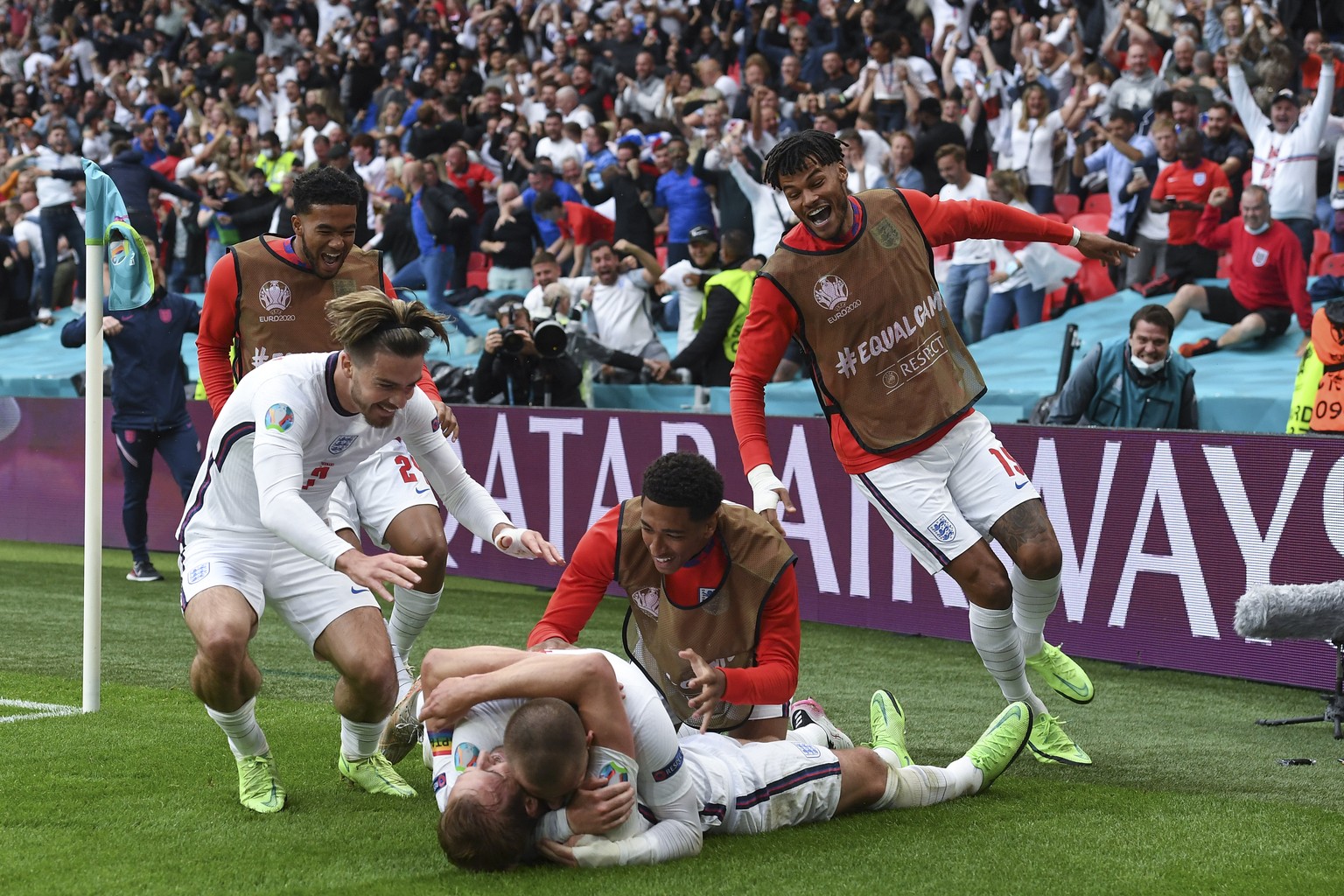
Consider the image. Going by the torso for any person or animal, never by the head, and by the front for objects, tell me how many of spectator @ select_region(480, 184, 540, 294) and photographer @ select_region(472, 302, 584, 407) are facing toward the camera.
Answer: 2

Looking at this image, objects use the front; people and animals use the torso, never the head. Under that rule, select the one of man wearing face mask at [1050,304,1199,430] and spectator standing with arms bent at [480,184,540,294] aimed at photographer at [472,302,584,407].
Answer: the spectator standing with arms bent

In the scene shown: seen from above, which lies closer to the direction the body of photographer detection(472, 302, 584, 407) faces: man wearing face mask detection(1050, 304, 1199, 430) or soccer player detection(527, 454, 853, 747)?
the soccer player

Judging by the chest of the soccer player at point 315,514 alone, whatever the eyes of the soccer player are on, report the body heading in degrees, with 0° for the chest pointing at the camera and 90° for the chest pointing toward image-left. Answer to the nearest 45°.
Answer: approximately 315°

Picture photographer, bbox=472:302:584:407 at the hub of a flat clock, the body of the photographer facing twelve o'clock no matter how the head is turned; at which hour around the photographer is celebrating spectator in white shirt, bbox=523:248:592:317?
The celebrating spectator in white shirt is roughly at 6 o'clock from the photographer.

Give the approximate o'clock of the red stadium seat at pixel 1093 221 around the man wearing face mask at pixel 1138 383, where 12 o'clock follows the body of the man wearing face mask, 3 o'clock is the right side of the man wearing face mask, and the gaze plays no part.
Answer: The red stadium seat is roughly at 6 o'clock from the man wearing face mask.

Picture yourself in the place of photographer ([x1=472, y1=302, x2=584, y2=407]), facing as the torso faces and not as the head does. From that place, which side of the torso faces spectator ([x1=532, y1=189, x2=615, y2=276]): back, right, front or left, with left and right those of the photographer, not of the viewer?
back

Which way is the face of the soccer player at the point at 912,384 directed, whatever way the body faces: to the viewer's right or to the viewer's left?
to the viewer's left

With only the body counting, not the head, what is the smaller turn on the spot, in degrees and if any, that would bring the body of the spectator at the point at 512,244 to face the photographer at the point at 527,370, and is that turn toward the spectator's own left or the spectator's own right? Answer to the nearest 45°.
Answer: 0° — they already face them

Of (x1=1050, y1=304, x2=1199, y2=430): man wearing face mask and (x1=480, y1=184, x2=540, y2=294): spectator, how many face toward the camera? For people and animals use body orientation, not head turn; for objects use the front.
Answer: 2

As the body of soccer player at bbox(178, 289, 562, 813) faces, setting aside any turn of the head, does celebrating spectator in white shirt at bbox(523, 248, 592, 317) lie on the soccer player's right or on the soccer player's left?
on the soccer player's left
